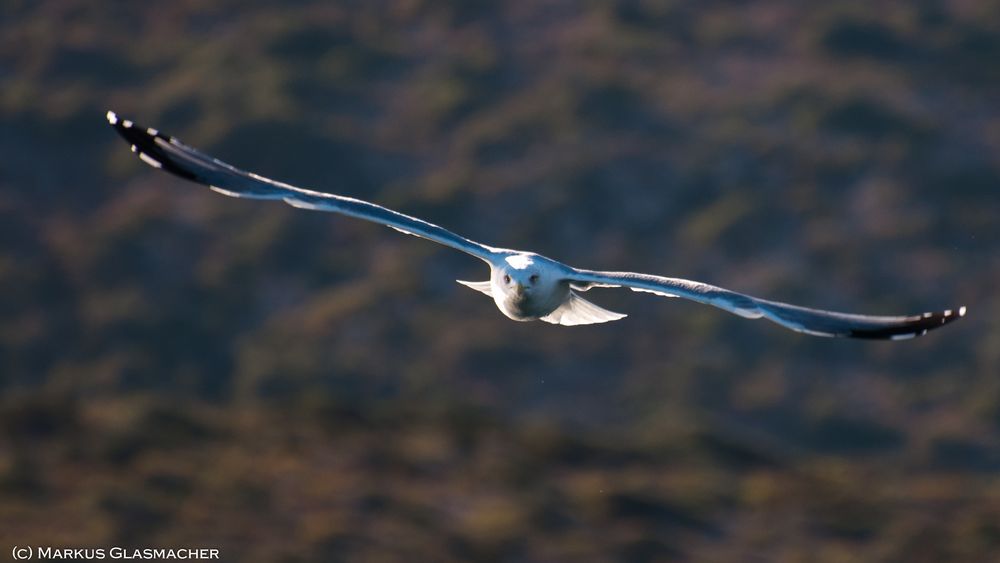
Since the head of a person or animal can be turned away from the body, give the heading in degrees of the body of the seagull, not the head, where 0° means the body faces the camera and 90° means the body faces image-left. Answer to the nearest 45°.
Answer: approximately 0°
